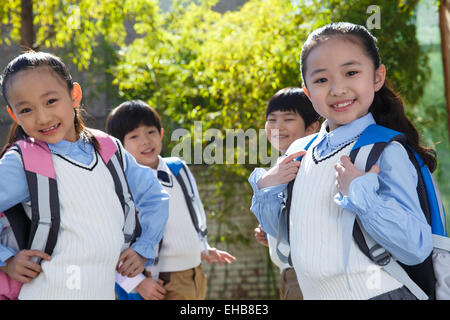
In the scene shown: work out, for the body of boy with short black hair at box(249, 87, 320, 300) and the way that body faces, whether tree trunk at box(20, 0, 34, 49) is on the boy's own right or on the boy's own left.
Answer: on the boy's own right

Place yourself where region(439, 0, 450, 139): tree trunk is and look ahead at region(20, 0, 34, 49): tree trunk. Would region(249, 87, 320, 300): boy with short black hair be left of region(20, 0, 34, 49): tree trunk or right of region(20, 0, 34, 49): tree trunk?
left

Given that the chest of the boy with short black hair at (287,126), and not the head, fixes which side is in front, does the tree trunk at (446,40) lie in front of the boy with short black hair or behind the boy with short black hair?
behind

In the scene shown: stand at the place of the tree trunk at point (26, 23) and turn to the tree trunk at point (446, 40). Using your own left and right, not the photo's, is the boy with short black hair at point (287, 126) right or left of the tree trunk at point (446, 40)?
right
